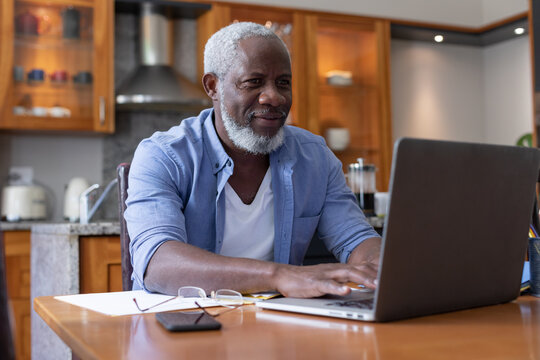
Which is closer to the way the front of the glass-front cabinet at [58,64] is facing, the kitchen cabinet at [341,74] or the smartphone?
the smartphone

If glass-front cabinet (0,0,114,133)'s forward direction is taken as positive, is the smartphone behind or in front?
in front

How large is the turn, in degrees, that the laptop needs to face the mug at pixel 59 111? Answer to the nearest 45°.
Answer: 0° — it already faces it

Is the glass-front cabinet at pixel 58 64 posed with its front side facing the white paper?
yes

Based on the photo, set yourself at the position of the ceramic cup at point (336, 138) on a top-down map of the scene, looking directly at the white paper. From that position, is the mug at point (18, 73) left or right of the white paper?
right

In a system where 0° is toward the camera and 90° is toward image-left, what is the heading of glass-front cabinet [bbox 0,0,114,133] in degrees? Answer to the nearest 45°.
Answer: approximately 0°

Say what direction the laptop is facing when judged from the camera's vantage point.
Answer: facing away from the viewer and to the left of the viewer

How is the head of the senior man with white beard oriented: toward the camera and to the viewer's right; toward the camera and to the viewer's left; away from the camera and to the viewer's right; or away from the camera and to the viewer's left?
toward the camera and to the viewer's right

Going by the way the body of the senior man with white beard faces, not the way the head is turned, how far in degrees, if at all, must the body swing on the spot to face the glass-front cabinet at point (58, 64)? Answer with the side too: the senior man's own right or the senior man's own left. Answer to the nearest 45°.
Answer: approximately 180°

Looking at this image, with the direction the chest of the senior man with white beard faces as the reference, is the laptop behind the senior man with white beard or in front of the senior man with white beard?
in front

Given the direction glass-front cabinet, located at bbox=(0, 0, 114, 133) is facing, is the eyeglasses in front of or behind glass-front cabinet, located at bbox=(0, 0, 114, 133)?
in front

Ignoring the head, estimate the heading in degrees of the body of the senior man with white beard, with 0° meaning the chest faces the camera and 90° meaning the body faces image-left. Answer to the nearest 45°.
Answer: approximately 315°

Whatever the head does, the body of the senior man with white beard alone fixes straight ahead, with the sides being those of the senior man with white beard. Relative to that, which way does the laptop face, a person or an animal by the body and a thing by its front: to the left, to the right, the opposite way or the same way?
the opposite way
